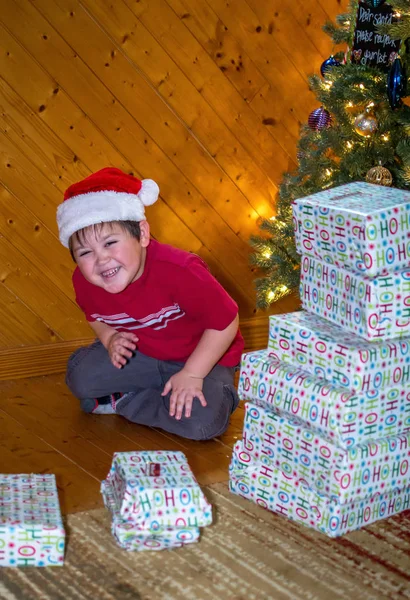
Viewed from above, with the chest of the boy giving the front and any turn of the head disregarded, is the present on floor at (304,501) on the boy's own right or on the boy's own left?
on the boy's own left

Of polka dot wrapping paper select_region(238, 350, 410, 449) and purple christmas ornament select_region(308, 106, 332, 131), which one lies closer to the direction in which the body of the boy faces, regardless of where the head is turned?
the polka dot wrapping paper

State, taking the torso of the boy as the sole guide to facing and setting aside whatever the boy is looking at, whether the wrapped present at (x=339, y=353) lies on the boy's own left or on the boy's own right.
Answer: on the boy's own left

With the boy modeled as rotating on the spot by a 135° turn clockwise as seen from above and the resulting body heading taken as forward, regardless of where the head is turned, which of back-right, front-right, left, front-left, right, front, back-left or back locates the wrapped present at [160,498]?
back

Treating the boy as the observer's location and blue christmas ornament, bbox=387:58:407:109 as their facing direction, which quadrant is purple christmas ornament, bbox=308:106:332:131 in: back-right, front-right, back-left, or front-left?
front-left

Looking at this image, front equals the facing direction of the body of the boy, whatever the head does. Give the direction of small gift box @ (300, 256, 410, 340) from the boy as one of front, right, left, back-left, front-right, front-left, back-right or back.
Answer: left

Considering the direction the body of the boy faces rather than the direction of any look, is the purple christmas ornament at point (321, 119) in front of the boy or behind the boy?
behind

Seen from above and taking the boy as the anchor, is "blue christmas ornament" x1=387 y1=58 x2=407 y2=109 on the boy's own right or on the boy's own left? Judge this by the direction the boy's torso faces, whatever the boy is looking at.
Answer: on the boy's own left

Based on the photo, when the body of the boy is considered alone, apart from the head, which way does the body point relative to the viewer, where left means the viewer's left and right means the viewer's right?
facing the viewer and to the left of the viewer

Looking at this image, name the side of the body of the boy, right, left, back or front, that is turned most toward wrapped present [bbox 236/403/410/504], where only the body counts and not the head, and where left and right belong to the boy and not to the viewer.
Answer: left

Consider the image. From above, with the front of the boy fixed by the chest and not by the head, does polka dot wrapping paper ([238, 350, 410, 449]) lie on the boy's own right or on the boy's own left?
on the boy's own left

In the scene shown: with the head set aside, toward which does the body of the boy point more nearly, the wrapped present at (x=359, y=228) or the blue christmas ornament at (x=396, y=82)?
the wrapped present

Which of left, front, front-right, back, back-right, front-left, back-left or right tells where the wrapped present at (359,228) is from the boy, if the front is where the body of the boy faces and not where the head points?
left
